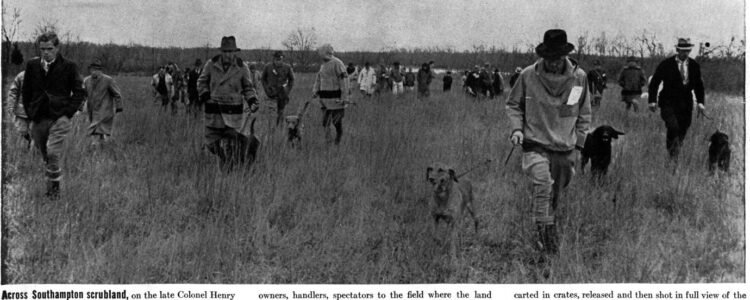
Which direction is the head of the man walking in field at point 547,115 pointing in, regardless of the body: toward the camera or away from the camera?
toward the camera

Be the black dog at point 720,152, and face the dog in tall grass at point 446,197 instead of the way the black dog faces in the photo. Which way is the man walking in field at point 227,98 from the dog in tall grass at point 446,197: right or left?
right

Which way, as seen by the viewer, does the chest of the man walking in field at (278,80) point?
toward the camera

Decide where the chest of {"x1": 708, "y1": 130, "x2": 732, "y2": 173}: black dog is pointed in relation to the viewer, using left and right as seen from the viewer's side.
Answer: facing the viewer

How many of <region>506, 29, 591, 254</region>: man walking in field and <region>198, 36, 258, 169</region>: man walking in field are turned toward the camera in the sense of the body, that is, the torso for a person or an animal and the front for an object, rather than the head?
2

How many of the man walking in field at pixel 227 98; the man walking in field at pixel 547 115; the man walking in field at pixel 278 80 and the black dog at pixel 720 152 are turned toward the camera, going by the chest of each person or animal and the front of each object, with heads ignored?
4

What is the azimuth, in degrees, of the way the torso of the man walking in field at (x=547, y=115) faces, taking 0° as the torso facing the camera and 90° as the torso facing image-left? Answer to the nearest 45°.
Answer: approximately 0°

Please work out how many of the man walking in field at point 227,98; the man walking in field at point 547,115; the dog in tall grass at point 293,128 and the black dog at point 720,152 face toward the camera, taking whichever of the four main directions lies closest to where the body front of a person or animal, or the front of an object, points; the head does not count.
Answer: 4

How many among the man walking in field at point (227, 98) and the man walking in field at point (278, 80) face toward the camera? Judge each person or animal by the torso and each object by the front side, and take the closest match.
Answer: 2

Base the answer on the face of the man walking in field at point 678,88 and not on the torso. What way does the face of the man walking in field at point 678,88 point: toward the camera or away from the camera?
toward the camera

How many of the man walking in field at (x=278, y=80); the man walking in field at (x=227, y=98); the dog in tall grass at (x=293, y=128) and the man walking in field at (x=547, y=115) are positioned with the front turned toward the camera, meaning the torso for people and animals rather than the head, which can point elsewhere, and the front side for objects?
4

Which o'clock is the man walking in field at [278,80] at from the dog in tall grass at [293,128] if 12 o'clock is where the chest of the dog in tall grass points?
The man walking in field is roughly at 6 o'clock from the dog in tall grass.
